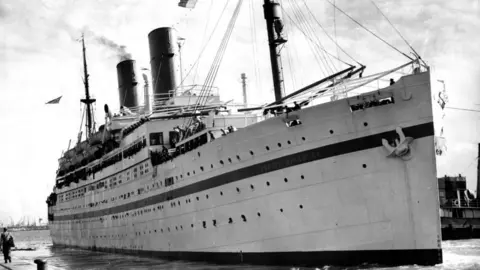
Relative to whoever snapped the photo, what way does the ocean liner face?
facing the viewer and to the right of the viewer
